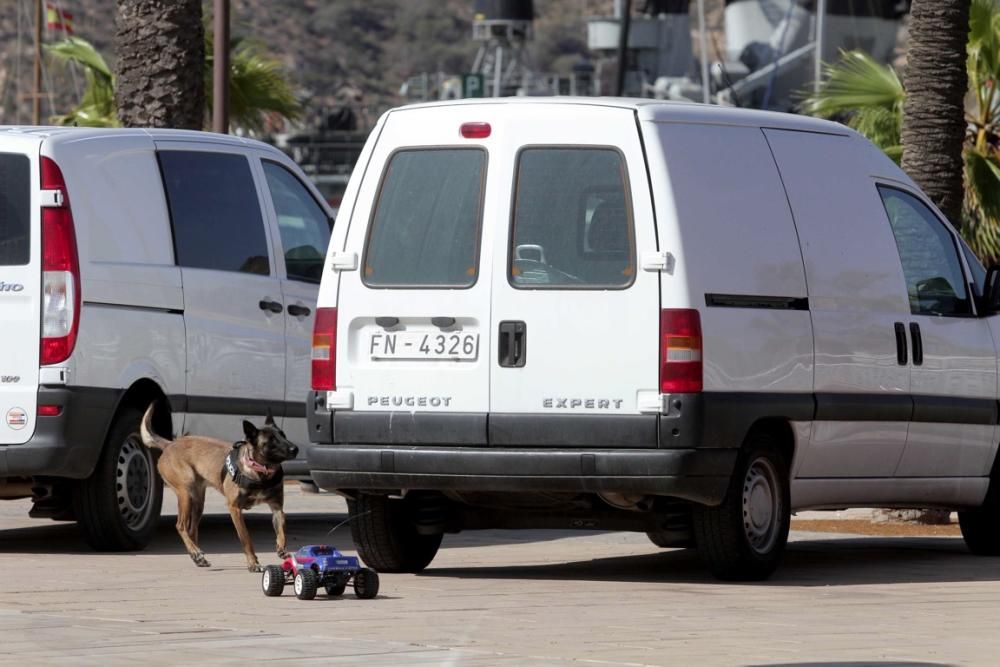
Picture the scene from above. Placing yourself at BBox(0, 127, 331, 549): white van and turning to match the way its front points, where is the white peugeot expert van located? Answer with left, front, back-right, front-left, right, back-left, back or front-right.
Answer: right

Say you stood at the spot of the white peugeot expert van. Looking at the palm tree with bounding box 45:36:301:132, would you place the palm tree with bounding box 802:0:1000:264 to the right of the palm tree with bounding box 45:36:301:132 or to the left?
right

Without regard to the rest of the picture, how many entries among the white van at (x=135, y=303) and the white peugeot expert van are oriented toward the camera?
0

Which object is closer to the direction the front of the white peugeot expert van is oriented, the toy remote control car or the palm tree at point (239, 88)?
the palm tree

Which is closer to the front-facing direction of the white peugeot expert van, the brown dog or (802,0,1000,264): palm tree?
the palm tree

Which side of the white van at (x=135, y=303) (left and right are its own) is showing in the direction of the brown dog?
right

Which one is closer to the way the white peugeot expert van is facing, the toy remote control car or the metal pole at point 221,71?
the metal pole

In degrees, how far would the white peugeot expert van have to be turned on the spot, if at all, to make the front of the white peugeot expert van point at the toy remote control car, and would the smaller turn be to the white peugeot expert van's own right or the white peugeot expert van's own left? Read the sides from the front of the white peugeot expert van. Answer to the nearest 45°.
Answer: approximately 180°

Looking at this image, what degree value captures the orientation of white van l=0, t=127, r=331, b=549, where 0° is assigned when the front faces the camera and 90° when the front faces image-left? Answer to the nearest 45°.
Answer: approximately 225°

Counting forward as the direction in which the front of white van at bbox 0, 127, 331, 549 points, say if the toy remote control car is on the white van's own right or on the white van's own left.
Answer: on the white van's own right

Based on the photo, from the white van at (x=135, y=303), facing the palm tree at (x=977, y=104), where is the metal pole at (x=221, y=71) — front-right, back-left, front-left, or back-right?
front-left

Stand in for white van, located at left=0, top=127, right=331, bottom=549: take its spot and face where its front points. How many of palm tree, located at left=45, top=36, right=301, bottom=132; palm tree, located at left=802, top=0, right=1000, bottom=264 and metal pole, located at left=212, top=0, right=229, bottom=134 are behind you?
0

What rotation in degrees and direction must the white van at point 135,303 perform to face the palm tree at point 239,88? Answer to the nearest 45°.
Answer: approximately 45° to its left

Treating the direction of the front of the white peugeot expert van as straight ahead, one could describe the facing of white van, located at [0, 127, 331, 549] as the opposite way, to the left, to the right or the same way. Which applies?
the same way

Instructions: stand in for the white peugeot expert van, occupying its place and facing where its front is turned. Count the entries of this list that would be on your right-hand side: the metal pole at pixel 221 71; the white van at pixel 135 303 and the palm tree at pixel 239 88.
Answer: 0

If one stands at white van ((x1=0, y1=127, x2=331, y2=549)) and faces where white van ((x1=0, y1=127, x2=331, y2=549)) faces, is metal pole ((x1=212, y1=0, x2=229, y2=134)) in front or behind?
in front

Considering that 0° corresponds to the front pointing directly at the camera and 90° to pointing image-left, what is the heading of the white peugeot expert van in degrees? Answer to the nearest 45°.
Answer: approximately 225°

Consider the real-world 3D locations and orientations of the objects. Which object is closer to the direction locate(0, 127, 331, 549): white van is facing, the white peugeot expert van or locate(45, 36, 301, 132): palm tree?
the palm tree
